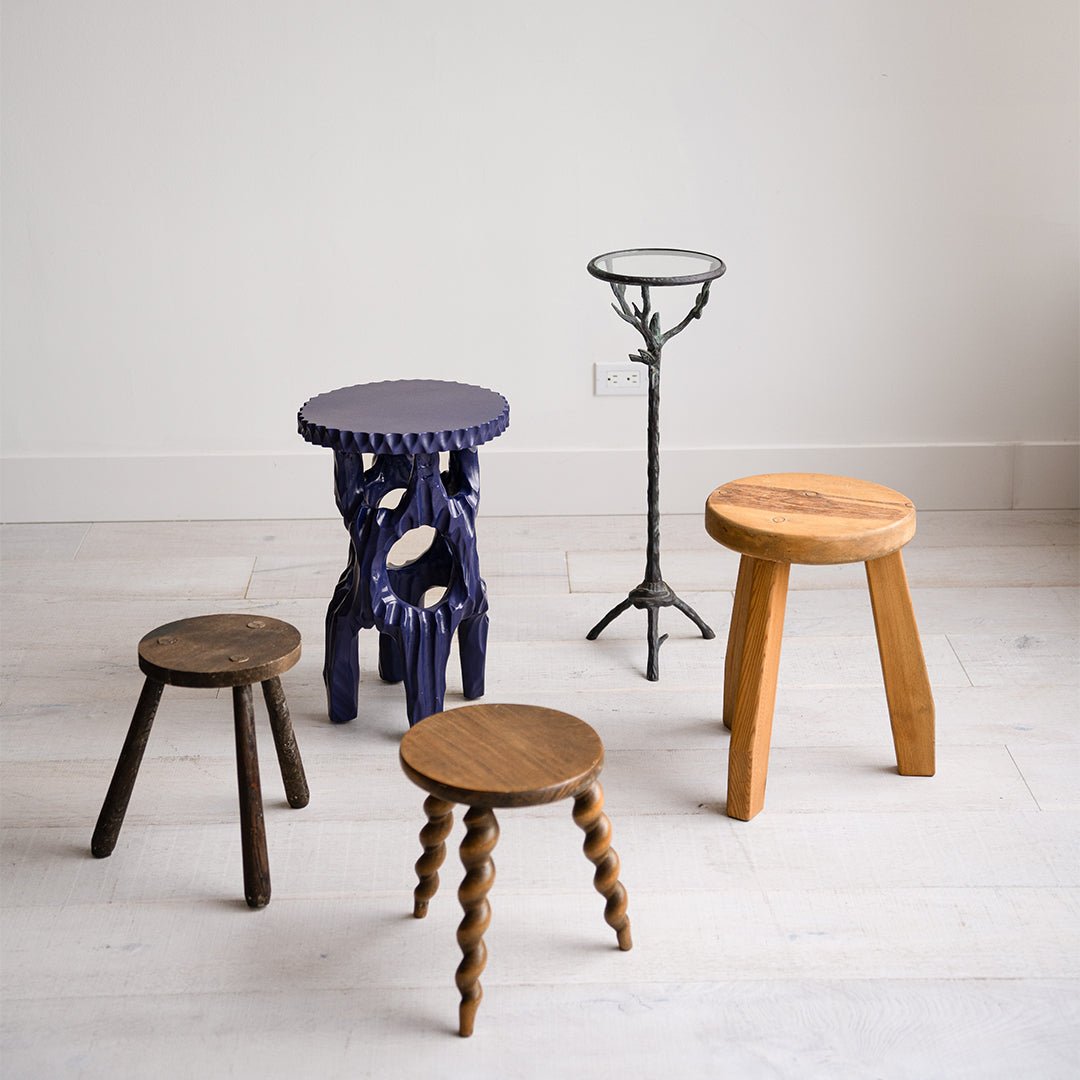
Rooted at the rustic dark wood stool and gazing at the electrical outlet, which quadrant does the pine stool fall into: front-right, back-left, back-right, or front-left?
front-right

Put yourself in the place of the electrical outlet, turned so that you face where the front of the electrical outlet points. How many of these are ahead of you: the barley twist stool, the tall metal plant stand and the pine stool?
3

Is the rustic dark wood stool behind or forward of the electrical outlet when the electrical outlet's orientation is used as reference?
forward

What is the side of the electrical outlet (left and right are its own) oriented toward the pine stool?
front

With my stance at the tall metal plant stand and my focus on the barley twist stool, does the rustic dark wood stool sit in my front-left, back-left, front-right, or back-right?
front-right

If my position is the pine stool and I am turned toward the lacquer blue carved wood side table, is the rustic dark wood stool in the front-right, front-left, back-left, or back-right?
front-left

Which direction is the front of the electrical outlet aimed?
toward the camera

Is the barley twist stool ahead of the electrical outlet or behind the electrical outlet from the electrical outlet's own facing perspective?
ahead
